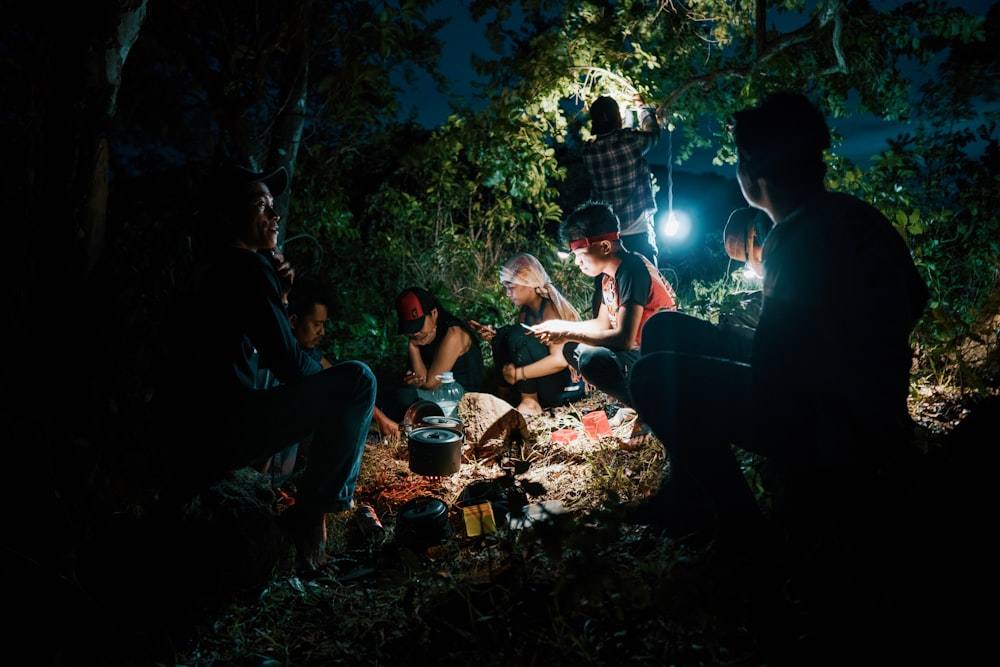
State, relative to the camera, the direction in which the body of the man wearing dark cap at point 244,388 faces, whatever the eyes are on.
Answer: to the viewer's right

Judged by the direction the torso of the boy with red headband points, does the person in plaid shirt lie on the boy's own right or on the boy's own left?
on the boy's own right

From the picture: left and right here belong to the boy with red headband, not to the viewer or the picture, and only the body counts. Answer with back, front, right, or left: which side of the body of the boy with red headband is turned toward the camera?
left

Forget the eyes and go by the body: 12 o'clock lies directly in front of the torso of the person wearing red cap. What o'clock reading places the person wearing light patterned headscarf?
The person wearing light patterned headscarf is roughly at 8 o'clock from the person wearing red cap.

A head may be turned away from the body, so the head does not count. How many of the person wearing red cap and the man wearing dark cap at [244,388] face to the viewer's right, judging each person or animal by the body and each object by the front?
1

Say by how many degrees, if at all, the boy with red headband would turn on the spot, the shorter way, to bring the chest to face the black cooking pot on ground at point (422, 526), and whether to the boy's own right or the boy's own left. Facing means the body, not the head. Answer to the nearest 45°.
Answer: approximately 45° to the boy's own left

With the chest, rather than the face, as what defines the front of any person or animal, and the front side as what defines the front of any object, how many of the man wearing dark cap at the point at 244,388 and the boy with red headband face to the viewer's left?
1

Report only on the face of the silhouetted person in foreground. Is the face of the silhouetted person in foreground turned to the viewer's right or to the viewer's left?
to the viewer's left

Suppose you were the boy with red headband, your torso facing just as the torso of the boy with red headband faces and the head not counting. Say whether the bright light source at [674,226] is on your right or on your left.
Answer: on your right

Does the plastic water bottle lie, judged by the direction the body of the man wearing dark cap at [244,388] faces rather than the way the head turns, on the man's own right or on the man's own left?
on the man's own left

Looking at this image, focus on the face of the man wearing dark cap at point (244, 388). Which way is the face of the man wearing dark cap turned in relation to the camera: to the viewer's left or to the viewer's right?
to the viewer's right

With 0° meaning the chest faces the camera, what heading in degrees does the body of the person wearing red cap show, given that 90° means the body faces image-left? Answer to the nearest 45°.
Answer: approximately 45°

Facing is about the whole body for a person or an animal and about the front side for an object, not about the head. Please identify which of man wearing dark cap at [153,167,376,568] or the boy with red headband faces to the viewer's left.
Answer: the boy with red headband
